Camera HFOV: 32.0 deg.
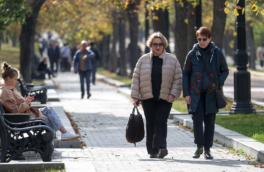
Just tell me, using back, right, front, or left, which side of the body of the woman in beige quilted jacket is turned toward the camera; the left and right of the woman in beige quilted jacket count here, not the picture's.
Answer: front

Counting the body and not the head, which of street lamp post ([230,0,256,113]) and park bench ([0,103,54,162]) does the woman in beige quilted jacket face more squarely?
the park bench

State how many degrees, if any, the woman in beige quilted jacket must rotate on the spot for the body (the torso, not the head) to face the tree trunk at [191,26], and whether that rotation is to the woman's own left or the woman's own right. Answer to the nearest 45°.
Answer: approximately 180°

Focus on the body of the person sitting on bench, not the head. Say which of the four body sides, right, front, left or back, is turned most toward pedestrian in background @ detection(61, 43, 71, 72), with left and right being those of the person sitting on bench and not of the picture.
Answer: left

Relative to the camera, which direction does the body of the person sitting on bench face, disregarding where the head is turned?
to the viewer's right

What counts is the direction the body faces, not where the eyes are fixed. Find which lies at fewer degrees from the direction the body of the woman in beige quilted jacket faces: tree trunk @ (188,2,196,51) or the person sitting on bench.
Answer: the person sitting on bench

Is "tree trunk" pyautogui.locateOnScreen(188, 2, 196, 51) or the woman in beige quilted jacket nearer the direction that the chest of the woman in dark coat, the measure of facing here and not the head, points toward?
the woman in beige quilted jacket

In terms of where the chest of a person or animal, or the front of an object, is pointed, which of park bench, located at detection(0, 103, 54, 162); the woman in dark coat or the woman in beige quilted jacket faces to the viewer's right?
the park bench

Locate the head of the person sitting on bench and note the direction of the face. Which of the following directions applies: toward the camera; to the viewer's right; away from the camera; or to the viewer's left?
to the viewer's right

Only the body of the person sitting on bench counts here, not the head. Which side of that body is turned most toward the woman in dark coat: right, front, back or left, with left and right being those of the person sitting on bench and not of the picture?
front

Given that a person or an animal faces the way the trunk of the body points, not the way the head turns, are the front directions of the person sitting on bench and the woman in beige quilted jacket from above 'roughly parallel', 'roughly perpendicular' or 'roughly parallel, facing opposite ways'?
roughly perpendicular

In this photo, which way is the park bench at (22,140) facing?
to the viewer's right

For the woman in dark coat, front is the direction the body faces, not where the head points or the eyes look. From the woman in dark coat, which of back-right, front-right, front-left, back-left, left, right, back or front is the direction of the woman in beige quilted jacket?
right
